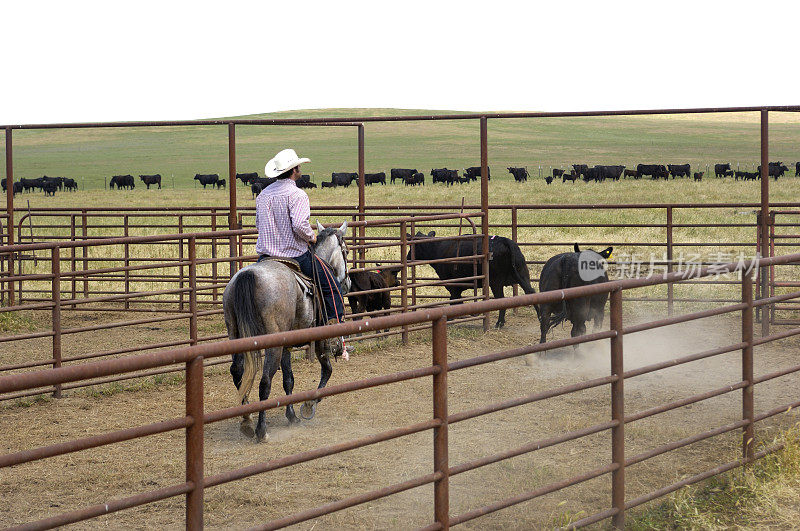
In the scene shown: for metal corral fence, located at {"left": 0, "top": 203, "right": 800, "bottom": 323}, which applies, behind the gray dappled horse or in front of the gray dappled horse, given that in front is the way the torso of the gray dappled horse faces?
in front

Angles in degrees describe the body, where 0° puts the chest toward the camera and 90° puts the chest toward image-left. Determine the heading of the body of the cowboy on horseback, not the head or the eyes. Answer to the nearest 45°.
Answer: approximately 225°

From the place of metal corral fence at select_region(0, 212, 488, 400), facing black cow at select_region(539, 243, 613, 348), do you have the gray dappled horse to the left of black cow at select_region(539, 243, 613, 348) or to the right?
right

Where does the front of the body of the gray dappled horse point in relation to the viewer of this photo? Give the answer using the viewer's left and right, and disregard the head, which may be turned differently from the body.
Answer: facing away from the viewer and to the right of the viewer

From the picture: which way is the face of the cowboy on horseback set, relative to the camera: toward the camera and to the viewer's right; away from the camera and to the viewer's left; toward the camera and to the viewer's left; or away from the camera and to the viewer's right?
away from the camera and to the viewer's right

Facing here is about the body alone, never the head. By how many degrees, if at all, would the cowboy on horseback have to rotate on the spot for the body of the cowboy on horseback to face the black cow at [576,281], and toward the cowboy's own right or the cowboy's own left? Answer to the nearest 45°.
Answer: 0° — they already face it

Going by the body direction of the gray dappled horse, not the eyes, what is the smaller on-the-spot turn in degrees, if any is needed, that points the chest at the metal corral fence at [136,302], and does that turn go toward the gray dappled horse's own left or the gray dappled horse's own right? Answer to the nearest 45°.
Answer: approximately 45° to the gray dappled horse's own left
